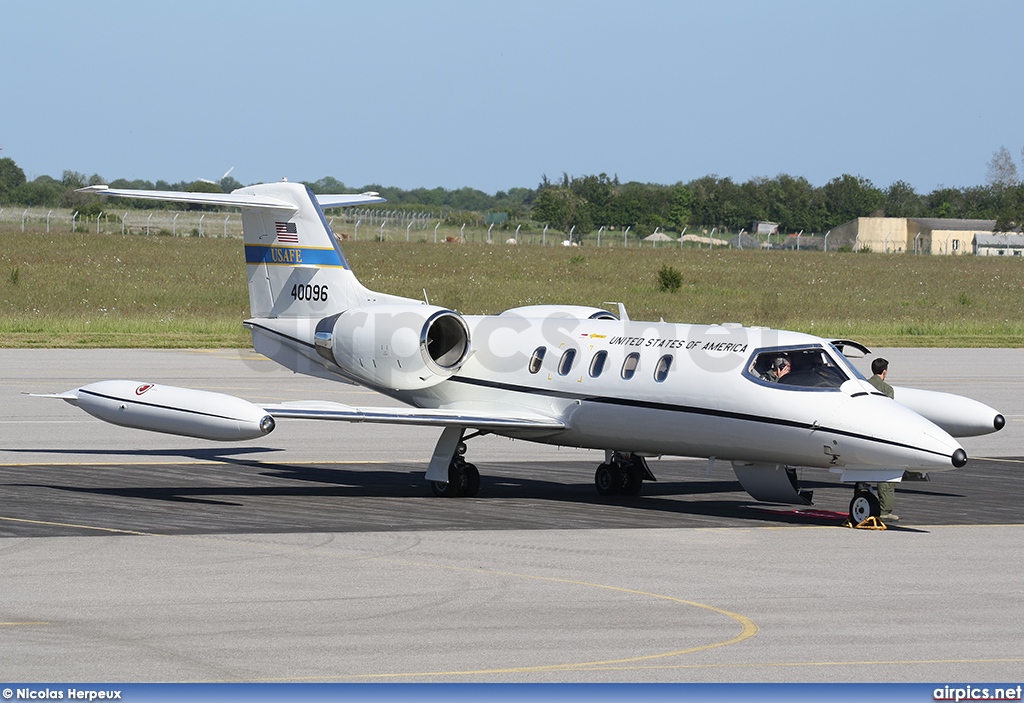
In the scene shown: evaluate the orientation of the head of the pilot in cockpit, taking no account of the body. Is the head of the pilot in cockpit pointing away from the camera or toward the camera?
toward the camera

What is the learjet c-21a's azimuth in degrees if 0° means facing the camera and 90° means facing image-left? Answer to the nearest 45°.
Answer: approximately 315°
